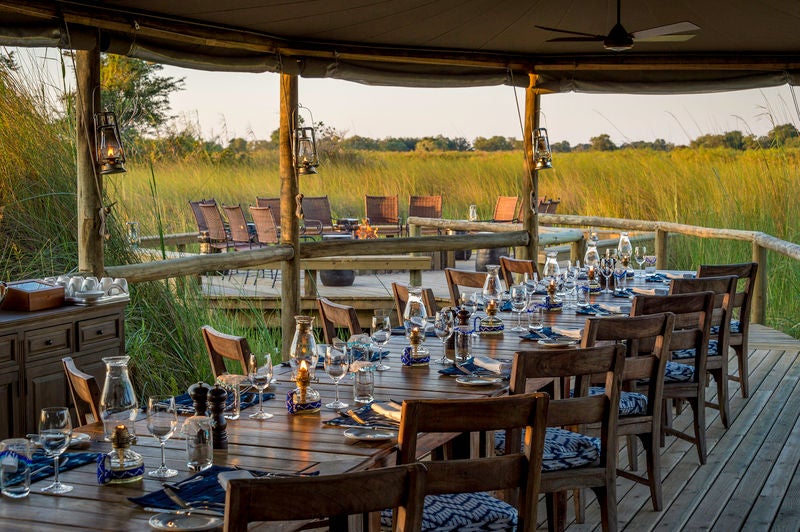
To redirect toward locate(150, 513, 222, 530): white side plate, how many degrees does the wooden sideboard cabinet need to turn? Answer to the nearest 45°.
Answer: approximately 45° to its right

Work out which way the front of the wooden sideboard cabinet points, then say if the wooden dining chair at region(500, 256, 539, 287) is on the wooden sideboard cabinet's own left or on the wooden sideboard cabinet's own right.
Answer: on the wooden sideboard cabinet's own left

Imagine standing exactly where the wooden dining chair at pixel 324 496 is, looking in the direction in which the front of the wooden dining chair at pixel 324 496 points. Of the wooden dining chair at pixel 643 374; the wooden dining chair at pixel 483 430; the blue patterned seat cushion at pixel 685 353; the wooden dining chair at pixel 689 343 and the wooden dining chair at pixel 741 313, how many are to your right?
5

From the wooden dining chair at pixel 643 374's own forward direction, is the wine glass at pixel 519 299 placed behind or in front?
in front

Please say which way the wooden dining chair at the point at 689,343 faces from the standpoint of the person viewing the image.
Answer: facing away from the viewer and to the left of the viewer

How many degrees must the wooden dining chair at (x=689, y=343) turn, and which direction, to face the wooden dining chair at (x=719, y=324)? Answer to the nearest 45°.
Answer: approximately 45° to its right

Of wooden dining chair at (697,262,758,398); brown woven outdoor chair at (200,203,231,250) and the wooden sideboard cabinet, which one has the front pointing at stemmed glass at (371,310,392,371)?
the wooden sideboard cabinet

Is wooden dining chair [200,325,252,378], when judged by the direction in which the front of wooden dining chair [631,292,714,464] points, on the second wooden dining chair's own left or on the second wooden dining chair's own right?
on the second wooden dining chair's own left

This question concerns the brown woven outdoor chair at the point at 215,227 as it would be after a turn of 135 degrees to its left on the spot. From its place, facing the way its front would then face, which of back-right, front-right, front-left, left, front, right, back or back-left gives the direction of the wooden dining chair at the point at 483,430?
left

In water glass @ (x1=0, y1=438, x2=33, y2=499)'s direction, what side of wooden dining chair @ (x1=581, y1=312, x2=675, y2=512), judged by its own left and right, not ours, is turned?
left

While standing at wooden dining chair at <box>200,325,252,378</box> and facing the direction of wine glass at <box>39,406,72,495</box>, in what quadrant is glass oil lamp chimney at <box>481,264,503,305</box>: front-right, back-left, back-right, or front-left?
back-left

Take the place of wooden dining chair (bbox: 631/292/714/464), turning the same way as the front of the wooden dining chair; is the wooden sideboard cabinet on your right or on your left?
on your left
